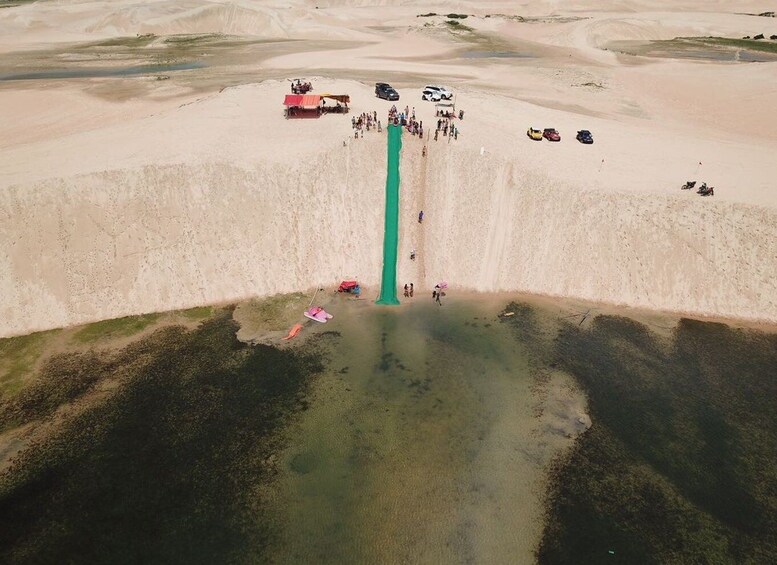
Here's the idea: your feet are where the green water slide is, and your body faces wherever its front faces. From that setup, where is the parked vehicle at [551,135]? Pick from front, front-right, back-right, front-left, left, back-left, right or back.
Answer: back-left

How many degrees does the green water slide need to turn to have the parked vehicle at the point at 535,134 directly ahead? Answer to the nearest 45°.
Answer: approximately 135° to its left

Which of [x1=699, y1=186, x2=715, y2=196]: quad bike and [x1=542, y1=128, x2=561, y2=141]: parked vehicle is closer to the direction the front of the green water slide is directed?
the quad bike

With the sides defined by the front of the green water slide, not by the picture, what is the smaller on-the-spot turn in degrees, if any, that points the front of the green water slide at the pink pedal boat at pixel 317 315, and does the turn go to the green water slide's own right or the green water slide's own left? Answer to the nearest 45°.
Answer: approximately 45° to the green water slide's own right

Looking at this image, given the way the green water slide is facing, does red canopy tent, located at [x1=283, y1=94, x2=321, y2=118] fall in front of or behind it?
behind

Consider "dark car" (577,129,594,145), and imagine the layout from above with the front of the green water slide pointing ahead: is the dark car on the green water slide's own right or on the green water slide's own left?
on the green water slide's own left

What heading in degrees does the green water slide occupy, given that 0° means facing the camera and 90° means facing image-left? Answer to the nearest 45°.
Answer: approximately 0°

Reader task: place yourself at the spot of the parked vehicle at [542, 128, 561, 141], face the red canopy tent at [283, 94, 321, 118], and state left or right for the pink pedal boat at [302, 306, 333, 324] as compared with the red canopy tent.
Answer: left

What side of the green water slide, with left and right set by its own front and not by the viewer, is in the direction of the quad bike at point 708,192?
left

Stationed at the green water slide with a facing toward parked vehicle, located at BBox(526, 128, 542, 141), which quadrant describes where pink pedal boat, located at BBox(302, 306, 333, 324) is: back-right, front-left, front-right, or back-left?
back-right
